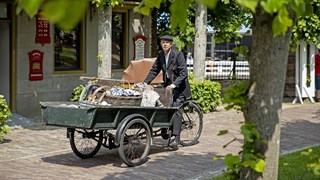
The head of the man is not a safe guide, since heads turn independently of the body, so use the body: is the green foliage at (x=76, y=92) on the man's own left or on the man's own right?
on the man's own right

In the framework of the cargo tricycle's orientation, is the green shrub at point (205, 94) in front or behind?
behind

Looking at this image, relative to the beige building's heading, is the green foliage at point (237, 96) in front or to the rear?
in front

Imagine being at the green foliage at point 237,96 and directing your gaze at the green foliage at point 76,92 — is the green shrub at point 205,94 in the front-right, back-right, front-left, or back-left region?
front-right

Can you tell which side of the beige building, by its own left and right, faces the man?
front

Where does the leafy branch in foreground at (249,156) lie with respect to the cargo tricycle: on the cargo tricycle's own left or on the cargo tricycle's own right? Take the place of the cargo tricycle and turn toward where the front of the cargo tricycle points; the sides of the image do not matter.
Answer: on the cargo tricycle's own left

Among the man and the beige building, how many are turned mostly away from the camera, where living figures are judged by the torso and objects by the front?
0

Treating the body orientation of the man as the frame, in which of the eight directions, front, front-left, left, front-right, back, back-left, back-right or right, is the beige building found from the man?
right

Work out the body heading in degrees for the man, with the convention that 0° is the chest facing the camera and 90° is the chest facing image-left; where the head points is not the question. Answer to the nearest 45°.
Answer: approximately 45°

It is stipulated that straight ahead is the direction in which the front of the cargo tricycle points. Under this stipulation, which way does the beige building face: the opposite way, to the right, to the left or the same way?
to the left

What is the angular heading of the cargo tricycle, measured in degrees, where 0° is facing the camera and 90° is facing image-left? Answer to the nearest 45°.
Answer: approximately 45°

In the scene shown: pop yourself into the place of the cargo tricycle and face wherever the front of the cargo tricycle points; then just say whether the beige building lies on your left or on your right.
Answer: on your right
